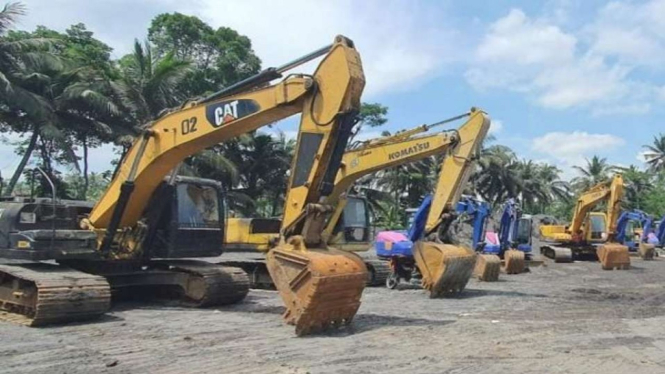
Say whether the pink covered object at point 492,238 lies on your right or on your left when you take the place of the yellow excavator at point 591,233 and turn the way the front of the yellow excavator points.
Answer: on your right

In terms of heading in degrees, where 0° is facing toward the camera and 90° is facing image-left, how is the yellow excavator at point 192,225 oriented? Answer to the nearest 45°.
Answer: approximately 315°

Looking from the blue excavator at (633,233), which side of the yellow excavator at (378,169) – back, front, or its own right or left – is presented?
left

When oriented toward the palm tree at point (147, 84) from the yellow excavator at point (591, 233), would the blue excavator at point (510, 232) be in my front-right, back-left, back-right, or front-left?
front-left

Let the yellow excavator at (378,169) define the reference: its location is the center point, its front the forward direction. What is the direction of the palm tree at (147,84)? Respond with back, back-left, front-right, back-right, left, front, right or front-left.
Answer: back

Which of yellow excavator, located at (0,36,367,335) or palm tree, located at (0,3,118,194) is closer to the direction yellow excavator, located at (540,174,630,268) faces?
the yellow excavator

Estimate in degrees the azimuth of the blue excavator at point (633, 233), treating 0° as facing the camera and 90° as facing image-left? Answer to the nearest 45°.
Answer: approximately 315°

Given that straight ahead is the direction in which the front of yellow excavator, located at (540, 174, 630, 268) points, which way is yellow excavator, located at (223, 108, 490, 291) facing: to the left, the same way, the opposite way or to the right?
the same way

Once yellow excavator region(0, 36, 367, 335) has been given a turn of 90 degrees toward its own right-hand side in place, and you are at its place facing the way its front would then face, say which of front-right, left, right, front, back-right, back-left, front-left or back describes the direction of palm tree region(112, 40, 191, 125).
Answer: back-right

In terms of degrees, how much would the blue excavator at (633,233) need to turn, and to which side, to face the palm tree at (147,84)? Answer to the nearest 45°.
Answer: approximately 90° to its right

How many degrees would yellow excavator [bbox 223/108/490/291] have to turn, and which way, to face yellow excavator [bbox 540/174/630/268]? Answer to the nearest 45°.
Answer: approximately 90° to its left

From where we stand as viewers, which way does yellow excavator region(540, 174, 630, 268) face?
facing the viewer and to the right of the viewer

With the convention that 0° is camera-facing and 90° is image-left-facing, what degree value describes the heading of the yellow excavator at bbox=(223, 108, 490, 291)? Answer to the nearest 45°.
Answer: approximately 315°

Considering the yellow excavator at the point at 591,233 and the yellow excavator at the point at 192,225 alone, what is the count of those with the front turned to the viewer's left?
0

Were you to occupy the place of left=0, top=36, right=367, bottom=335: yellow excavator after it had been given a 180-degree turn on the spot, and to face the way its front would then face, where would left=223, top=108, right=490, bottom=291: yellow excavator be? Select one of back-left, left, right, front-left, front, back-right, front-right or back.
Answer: right
